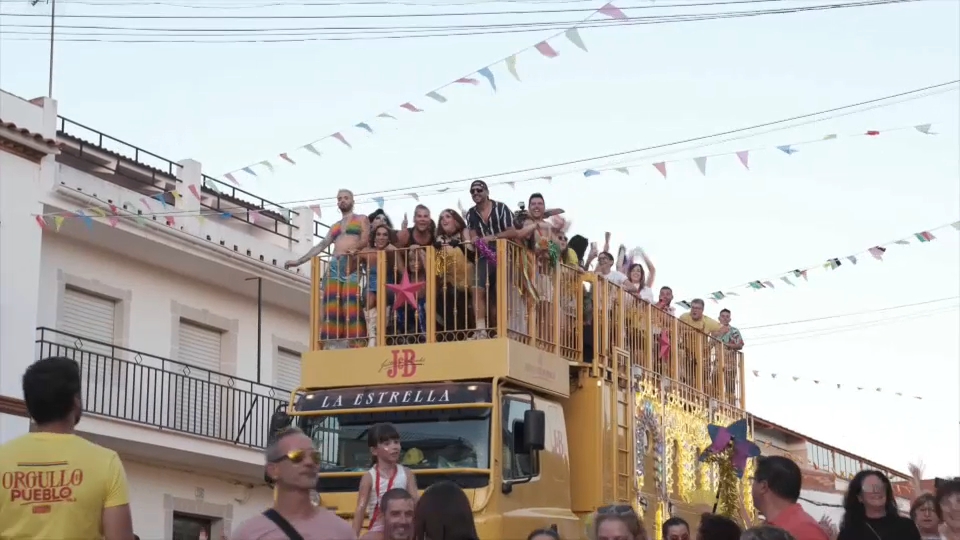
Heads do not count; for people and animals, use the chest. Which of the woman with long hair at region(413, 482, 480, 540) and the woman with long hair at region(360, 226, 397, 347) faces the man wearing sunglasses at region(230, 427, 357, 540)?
the woman with long hair at region(360, 226, 397, 347)

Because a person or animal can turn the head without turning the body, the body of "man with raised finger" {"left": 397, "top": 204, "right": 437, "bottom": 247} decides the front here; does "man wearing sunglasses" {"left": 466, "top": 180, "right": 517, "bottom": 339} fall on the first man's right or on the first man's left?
on the first man's left

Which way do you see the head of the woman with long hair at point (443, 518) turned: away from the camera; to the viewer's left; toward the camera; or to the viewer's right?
away from the camera

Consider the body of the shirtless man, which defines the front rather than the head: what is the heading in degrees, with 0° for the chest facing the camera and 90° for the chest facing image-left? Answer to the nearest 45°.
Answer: approximately 0°

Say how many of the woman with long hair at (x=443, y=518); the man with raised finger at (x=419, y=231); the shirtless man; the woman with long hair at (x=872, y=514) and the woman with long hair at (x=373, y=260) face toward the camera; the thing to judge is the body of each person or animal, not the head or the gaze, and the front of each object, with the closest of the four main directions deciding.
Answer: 4

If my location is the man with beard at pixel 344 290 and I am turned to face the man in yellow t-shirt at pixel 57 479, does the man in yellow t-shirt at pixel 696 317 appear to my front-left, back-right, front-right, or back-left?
back-left

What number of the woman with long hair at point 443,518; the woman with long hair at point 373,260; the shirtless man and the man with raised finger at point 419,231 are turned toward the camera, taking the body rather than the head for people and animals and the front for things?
3

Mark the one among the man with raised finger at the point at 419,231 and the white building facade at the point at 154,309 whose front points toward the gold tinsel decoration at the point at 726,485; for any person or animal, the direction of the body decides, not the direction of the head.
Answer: the white building facade

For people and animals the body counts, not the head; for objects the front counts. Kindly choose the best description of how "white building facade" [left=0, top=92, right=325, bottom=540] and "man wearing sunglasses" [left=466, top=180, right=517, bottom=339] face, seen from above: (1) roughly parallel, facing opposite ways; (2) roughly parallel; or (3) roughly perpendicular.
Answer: roughly perpendicular

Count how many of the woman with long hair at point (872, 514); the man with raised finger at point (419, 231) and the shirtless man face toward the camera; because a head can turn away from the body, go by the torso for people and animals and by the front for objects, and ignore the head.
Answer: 3

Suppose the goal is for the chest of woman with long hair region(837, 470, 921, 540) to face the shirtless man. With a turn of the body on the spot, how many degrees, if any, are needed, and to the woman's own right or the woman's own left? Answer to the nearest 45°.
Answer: approximately 135° to the woman's own right

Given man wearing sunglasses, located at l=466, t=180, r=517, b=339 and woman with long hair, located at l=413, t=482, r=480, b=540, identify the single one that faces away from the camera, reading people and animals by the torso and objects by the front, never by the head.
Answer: the woman with long hair

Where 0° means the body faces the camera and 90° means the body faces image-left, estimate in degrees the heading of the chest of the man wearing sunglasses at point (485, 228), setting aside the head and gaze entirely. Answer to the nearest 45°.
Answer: approximately 45°
